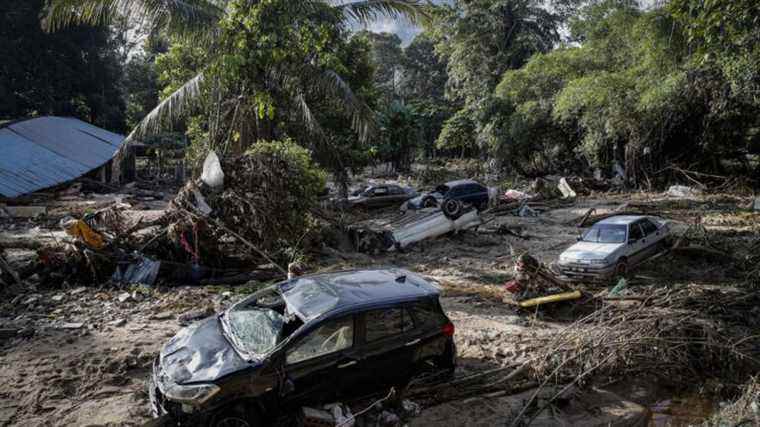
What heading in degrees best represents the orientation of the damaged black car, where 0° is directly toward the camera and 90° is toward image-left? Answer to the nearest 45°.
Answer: approximately 45°

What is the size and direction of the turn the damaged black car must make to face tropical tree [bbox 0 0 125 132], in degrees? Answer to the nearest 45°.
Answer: approximately 90° to its right

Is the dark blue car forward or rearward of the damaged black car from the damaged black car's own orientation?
rearward

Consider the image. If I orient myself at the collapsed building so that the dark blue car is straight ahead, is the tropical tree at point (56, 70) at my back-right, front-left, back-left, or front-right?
back-left

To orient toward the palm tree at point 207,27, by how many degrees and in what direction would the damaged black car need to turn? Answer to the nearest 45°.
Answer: approximately 135° to its right

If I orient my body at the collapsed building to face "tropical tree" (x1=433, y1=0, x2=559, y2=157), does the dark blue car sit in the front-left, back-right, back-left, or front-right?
front-right

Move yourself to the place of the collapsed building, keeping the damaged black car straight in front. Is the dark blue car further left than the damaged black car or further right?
left

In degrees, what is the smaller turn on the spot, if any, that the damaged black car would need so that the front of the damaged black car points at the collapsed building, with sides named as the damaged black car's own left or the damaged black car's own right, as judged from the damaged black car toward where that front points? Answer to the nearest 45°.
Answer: approximately 90° to the damaged black car's own right

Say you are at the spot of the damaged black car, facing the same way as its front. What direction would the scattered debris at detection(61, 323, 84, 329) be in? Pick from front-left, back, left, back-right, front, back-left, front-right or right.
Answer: right
